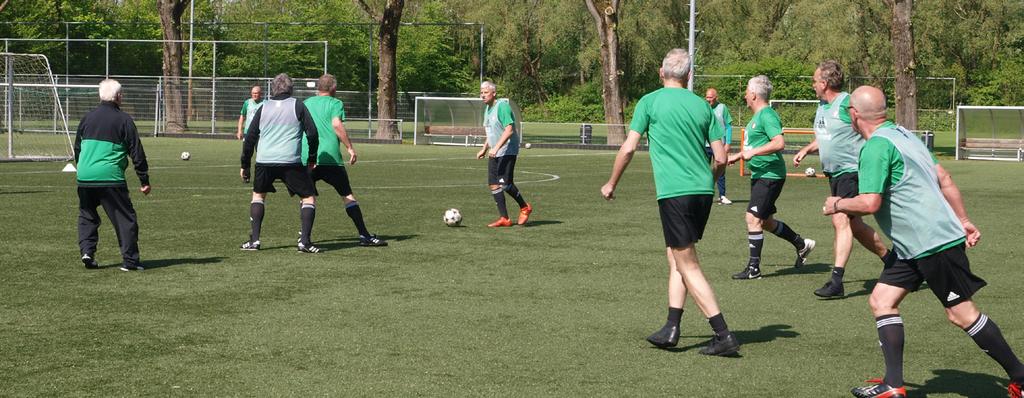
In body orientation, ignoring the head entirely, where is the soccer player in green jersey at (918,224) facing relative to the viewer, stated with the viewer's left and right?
facing away from the viewer and to the left of the viewer

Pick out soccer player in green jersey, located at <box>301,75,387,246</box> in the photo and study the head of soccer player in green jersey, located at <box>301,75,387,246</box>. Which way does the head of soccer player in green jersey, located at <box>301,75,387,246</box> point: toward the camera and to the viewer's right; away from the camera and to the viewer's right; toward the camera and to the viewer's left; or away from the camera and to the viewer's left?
away from the camera and to the viewer's right

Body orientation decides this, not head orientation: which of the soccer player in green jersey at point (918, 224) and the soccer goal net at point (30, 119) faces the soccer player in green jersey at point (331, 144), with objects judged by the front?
the soccer player in green jersey at point (918, 224)

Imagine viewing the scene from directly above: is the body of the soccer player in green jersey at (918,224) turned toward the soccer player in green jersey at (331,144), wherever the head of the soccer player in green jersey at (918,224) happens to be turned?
yes
